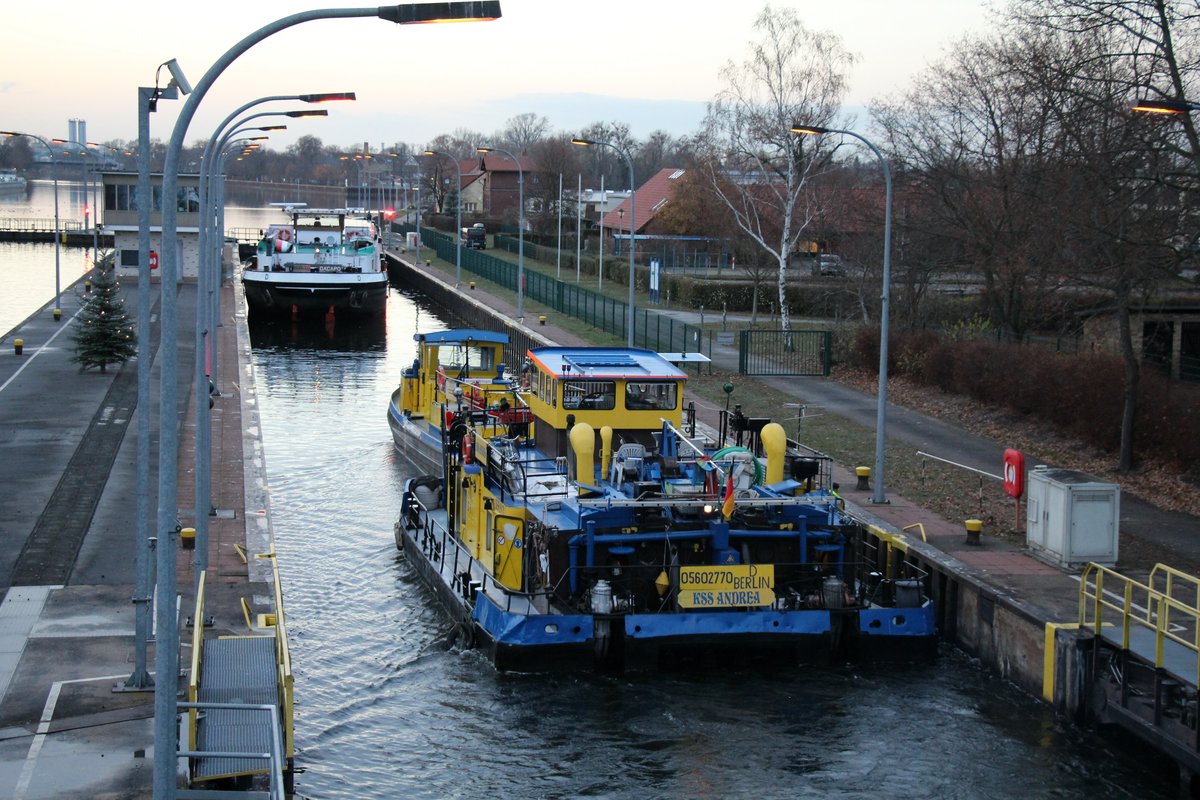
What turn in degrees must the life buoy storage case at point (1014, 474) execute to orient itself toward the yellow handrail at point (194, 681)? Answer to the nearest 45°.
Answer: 0° — it already faces it

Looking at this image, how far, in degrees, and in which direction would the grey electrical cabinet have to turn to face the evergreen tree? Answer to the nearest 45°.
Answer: approximately 90° to its right

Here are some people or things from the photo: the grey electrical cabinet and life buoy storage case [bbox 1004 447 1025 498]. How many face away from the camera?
0

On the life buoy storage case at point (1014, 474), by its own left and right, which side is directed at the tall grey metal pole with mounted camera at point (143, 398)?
front

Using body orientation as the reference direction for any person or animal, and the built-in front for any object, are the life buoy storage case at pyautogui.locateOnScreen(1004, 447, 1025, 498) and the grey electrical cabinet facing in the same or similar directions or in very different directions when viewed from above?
same or similar directions

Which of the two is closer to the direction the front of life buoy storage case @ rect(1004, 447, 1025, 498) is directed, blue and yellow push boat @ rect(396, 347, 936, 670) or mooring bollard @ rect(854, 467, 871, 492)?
the blue and yellow push boat

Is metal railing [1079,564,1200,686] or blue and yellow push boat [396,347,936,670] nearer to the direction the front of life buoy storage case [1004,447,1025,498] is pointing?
the blue and yellow push boat

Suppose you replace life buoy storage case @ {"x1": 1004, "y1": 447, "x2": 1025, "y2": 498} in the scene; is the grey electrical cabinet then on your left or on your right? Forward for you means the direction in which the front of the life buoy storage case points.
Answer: on your left

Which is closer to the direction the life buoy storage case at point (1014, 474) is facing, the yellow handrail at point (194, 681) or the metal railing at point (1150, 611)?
the yellow handrail

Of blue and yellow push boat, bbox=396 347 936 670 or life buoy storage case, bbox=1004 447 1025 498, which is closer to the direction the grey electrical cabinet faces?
the blue and yellow push boat

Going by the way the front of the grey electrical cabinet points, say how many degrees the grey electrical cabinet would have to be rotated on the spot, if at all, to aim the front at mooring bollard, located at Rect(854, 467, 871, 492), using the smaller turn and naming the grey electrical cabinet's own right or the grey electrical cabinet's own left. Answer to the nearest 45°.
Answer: approximately 90° to the grey electrical cabinet's own right

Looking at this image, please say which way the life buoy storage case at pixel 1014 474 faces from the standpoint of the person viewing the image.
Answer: facing the viewer and to the left of the viewer

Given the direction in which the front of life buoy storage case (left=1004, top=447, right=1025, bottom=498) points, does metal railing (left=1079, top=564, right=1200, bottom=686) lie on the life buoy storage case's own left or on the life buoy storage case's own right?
on the life buoy storage case's own left

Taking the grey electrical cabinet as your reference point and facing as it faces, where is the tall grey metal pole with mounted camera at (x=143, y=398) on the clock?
The tall grey metal pole with mounted camera is roughly at 12 o'clock from the grey electrical cabinet.

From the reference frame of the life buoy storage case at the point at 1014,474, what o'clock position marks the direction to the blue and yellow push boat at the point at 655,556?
The blue and yellow push boat is roughly at 12 o'clock from the life buoy storage case.

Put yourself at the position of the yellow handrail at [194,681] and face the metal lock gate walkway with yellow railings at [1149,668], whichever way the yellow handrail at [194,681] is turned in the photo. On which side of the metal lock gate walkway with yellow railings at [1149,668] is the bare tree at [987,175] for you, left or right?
left

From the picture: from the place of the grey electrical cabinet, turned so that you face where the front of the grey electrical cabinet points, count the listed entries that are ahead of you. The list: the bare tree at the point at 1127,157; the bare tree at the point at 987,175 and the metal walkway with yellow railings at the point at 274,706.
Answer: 1

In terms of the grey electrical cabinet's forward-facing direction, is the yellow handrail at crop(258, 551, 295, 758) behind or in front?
in front
